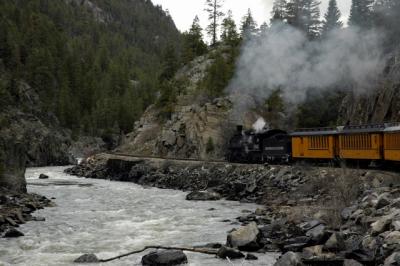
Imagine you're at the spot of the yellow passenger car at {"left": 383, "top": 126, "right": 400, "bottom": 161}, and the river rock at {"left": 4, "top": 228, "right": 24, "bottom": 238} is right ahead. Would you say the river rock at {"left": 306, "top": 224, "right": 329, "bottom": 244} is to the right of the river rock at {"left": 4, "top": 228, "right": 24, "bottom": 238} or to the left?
left

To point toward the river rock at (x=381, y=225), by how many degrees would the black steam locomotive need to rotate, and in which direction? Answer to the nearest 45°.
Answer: approximately 90° to its left

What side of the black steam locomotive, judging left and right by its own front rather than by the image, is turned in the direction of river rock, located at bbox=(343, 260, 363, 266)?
left

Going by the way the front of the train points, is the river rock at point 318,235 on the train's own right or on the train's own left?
on the train's own left

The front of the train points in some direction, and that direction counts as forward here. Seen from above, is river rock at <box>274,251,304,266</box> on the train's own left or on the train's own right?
on the train's own left

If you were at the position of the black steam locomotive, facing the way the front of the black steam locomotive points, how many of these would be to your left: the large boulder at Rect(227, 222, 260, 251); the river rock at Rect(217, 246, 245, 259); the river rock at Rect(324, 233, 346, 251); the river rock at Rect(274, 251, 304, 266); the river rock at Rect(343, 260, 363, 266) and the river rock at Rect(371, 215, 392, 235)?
6

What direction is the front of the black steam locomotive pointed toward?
to the viewer's left

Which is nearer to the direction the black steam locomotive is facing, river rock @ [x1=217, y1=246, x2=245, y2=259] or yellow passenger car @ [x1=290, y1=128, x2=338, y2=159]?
the river rock

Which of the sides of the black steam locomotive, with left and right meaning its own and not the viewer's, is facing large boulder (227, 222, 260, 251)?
left

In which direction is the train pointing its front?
to the viewer's left

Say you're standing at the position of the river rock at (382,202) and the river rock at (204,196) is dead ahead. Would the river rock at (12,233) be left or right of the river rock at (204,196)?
left

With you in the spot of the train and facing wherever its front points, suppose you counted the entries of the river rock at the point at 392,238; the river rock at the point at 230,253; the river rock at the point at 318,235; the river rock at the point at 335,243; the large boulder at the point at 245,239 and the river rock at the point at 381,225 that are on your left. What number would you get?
6
